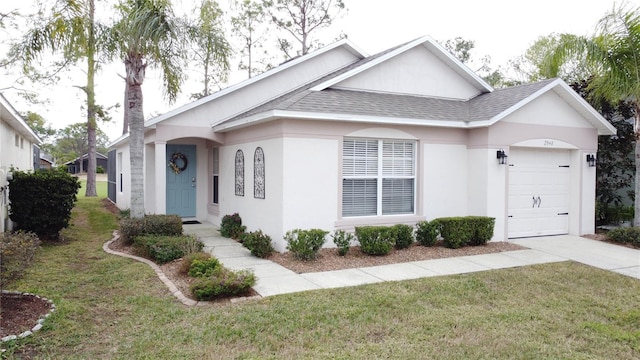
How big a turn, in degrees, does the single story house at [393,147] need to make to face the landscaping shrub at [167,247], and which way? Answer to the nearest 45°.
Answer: approximately 90° to its right

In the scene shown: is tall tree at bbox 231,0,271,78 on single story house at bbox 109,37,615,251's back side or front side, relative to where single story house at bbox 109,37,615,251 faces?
on the back side

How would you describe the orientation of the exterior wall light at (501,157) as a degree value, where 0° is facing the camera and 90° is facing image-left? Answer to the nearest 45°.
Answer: approximately 315°

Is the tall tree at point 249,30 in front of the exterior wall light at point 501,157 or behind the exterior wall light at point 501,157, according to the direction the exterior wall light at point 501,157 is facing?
behind

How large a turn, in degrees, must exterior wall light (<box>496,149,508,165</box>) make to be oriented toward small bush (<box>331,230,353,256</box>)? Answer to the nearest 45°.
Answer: approximately 90° to its right

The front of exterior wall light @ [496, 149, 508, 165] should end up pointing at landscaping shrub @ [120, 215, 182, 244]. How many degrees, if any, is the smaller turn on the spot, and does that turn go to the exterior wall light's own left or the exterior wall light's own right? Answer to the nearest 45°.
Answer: approximately 90° to the exterior wall light's own right

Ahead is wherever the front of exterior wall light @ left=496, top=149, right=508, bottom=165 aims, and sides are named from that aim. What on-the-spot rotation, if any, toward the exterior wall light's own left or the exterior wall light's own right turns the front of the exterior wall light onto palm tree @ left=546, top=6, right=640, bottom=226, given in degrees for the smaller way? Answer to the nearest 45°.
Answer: approximately 90° to the exterior wall light's own left

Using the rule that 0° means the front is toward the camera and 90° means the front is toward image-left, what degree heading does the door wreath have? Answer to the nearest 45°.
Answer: approximately 0°

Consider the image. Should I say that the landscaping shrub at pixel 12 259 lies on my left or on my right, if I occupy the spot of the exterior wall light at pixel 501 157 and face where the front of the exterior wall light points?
on my right

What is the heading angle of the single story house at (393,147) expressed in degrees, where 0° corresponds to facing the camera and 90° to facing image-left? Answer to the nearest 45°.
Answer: approximately 315°
